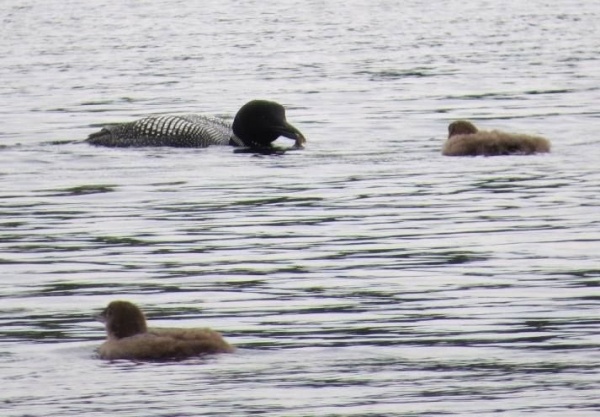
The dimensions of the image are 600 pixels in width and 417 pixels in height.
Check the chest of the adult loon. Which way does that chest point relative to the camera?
to the viewer's right

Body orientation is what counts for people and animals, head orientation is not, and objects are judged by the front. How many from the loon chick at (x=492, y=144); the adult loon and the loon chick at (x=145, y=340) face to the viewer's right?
1

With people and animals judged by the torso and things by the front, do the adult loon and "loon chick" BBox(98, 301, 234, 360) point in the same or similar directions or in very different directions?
very different directions

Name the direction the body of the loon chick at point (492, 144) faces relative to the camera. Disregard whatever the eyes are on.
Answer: to the viewer's left

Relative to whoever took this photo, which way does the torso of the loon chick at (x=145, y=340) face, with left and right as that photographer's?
facing to the left of the viewer

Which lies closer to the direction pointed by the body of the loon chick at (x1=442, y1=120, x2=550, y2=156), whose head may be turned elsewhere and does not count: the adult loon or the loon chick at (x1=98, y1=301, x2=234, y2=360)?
the adult loon

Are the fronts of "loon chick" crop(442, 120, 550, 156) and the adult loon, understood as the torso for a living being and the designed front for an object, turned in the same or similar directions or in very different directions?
very different directions

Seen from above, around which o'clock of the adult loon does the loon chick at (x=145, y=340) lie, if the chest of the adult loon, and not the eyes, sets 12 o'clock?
The loon chick is roughly at 3 o'clock from the adult loon.

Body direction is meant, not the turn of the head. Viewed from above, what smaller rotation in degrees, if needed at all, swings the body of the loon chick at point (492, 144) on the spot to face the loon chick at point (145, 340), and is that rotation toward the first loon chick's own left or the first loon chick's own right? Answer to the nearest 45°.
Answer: approximately 90° to the first loon chick's own left

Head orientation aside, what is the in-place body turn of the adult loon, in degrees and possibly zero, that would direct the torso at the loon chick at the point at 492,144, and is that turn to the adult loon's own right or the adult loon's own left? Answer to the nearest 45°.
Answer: approximately 45° to the adult loon's own right
